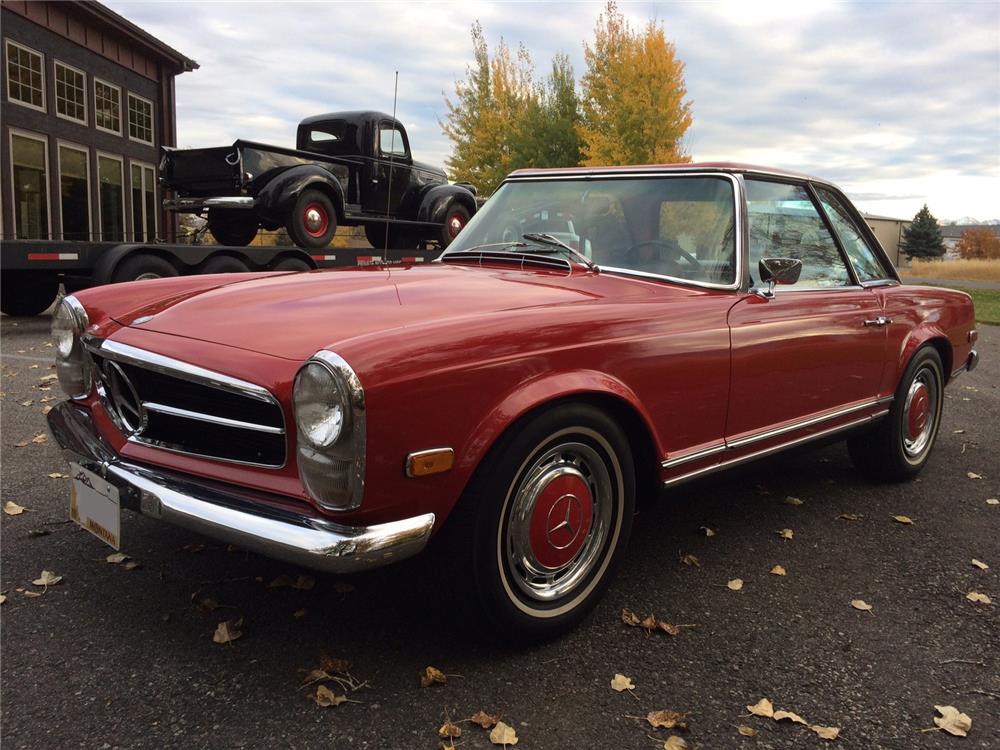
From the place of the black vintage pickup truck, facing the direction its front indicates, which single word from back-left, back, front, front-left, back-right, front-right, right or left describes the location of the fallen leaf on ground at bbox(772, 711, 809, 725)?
back-right

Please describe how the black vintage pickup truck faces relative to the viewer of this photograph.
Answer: facing away from the viewer and to the right of the viewer

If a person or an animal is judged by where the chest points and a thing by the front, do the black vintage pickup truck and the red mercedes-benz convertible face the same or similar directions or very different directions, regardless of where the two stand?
very different directions

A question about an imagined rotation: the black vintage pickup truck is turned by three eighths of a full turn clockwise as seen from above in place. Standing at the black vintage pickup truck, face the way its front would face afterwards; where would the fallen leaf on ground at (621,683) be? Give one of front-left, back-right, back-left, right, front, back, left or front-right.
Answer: front

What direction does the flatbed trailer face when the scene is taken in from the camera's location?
facing away from the viewer and to the right of the viewer

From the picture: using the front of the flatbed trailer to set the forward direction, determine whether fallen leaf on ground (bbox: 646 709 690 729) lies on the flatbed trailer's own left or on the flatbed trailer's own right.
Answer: on the flatbed trailer's own right

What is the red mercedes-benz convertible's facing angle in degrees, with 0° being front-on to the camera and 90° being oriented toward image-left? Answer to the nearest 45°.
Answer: approximately 45°

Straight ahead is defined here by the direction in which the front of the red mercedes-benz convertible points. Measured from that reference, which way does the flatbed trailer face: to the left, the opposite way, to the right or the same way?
the opposite way

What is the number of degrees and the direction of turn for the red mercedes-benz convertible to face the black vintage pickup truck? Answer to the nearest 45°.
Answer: approximately 135° to its right

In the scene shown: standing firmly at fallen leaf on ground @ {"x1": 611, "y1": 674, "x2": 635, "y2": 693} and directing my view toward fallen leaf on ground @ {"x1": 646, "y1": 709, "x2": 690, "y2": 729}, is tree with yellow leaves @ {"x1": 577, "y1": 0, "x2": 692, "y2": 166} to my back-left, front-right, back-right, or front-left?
back-left
